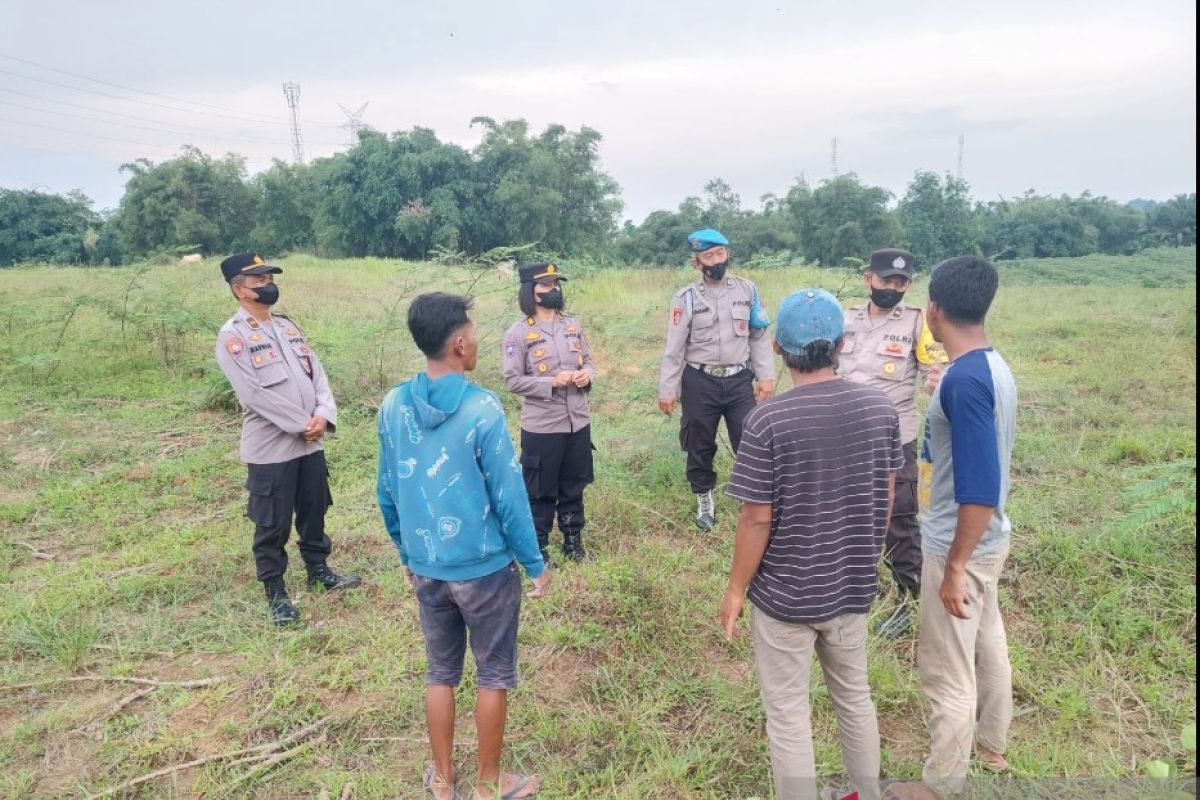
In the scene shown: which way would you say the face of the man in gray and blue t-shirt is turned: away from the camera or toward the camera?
away from the camera

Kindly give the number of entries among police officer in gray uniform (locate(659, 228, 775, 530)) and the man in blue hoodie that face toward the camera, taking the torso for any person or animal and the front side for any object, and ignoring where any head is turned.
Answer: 1

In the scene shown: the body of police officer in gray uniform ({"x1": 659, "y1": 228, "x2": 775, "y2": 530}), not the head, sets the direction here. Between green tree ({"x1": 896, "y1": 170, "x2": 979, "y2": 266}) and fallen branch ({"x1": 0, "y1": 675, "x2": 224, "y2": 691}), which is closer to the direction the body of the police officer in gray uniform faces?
the fallen branch

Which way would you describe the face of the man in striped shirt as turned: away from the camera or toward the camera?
away from the camera

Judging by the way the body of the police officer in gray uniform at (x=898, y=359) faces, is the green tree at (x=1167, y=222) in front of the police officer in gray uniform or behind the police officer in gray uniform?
behind

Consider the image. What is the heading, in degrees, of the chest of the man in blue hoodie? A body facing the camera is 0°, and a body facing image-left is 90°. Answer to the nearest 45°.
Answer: approximately 225°

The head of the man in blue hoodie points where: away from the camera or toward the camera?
away from the camera

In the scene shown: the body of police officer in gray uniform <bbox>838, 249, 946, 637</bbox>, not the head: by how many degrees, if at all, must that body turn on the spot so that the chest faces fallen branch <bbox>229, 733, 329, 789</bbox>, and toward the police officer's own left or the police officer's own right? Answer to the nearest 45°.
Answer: approximately 45° to the police officer's own right

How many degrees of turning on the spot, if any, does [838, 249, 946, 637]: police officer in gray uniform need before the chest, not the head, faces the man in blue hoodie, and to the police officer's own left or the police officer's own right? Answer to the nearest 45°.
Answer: approximately 45° to the police officer's own right

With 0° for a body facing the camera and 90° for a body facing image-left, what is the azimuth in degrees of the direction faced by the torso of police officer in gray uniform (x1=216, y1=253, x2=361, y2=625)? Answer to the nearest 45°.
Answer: approximately 315°
